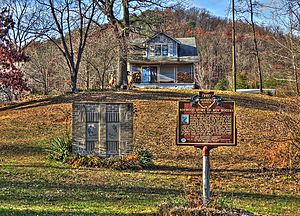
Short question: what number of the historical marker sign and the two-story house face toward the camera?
2

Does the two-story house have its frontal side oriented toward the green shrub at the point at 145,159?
yes

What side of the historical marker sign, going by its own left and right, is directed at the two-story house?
back

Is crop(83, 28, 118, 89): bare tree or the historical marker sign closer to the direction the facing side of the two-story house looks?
the historical marker sign

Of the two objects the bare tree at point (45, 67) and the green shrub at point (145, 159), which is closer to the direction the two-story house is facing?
the green shrub

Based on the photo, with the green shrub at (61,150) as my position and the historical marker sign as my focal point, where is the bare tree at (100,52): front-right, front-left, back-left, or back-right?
back-left

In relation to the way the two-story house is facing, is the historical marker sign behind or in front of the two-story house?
in front

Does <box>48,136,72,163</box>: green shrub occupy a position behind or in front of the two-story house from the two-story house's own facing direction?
in front

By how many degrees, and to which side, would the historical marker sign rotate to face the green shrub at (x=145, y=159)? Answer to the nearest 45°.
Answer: approximately 180°

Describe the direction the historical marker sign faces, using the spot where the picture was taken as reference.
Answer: facing the viewer

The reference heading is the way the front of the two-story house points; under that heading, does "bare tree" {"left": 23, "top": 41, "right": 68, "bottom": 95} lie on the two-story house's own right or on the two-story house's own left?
on the two-story house's own right

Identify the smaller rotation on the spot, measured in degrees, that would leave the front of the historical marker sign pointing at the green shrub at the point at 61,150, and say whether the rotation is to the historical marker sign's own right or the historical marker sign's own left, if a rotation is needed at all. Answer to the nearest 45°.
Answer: approximately 135° to the historical marker sign's own right

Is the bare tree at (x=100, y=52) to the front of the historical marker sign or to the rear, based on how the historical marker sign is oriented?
to the rear
